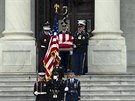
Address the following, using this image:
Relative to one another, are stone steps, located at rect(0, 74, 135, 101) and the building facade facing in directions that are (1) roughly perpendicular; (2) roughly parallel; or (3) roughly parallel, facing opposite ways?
roughly parallel

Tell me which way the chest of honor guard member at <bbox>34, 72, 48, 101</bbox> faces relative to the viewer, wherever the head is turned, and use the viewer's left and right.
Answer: facing the viewer

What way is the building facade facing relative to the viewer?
toward the camera

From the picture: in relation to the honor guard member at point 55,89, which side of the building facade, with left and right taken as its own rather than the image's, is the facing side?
front

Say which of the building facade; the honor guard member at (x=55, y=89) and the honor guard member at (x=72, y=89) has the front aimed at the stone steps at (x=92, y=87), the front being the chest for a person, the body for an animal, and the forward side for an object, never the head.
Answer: the building facade

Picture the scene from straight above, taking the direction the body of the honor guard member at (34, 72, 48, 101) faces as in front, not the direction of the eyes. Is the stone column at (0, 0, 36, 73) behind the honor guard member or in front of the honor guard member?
behind

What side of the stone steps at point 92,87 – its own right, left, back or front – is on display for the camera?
front

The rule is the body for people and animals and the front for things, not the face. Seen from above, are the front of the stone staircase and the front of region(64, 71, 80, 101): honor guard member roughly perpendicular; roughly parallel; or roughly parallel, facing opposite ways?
roughly parallel

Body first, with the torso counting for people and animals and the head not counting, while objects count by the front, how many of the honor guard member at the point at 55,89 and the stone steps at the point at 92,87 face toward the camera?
2
